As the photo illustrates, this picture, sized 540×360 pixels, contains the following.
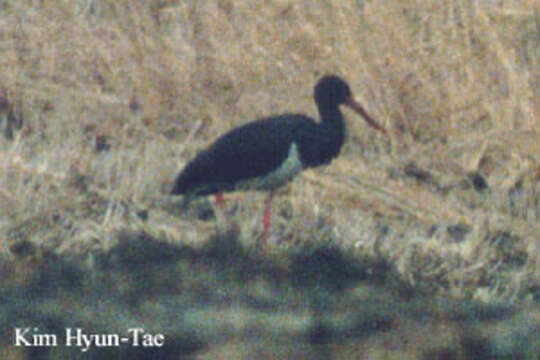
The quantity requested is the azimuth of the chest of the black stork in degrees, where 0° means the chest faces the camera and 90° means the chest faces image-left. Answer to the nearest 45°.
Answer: approximately 270°
